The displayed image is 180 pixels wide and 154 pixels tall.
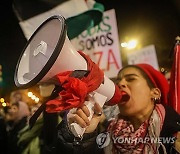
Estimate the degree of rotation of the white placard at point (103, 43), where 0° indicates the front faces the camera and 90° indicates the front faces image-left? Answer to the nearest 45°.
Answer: approximately 0°

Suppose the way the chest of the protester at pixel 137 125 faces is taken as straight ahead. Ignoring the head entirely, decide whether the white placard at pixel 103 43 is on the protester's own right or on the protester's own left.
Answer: on the protester's own right

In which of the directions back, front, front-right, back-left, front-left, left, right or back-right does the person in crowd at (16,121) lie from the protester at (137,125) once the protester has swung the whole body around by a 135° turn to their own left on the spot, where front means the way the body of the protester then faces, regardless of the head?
back-left

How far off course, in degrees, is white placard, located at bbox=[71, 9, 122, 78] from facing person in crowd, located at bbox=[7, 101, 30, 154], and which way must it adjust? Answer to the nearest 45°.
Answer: approximately 90° to its right

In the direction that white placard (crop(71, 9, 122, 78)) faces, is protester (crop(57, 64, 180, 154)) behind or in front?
in front

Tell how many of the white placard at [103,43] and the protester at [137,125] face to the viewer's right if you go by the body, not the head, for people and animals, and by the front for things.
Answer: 0

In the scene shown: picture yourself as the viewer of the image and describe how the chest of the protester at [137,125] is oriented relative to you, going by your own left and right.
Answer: facing the viewer and to the left of the viewer

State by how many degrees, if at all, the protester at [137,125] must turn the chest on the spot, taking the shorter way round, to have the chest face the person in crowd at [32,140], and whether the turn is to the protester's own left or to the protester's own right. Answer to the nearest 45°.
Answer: approximately 90° to the protester's own right

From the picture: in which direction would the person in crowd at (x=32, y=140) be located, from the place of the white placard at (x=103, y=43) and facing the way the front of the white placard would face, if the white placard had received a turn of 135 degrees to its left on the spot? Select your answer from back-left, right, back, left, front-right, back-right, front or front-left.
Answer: back
